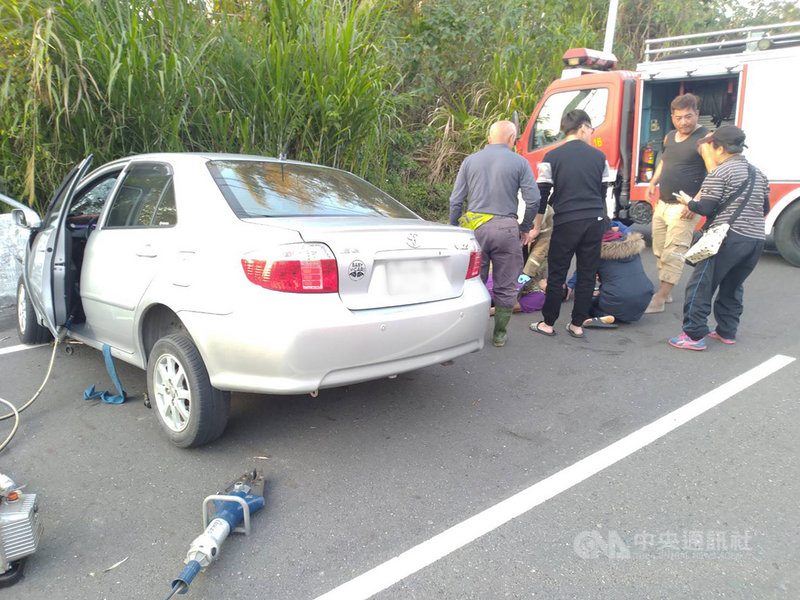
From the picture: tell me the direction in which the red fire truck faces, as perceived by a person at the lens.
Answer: facing away from the viewer and to the left of the viewer

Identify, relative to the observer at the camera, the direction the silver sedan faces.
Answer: facing away from the viewer and to the left of the viewer

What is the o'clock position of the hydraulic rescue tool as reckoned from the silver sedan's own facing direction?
The hydraulic rescue tool is roughly at 8 o'clock from the silver sedan.

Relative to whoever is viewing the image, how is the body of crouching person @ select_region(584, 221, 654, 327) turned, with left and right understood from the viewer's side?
facing away from the viewer and to the left of the viewer

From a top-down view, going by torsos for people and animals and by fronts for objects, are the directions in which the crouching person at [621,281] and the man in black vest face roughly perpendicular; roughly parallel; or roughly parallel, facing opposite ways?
roughly perpendicular

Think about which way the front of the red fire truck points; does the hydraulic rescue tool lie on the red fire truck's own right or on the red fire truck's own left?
on the red fire truck's own left

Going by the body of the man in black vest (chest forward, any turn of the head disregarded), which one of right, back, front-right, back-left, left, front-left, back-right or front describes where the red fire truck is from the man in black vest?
back-right

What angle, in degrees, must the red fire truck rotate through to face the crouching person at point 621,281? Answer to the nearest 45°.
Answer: approximately 135° to its left

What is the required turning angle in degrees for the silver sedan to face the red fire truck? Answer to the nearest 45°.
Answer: approximately 90° to its right

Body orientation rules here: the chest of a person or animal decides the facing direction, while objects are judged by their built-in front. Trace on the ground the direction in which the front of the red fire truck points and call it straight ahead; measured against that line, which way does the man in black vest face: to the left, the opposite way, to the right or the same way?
to the left

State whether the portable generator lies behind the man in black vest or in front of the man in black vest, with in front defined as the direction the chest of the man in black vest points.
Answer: in front
